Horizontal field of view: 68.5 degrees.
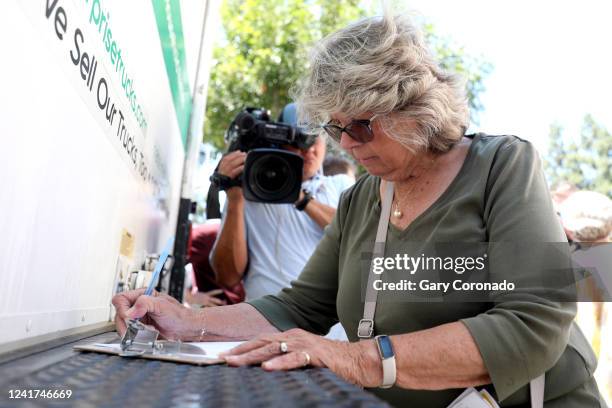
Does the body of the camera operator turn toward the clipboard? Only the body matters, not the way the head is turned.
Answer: yes

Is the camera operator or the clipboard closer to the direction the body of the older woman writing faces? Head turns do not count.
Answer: the clipboard

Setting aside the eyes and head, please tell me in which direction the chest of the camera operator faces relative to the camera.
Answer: toward the camera

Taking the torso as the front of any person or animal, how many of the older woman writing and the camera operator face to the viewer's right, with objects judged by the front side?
0

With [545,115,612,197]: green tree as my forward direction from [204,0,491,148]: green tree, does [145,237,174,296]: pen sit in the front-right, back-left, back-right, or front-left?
back-right

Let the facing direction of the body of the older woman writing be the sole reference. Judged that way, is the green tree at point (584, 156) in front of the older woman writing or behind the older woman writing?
behind

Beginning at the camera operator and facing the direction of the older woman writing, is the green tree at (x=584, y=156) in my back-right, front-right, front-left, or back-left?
back-left

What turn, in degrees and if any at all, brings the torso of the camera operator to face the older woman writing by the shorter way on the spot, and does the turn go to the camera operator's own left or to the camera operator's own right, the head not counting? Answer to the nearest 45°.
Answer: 0° — they already face them

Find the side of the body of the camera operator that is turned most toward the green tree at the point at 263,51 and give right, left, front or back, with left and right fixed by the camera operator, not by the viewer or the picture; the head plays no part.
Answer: back

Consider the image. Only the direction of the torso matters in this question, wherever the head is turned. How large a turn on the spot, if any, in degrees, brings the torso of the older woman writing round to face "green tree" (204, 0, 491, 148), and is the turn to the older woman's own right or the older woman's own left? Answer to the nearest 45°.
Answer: approximately 135° to the older woman's own right

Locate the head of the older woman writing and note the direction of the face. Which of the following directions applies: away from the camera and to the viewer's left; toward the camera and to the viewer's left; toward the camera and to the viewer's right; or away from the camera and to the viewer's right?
toward the camera and to the viewer's left

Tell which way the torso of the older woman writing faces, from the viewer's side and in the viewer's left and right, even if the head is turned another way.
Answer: facing the viewer and to the left of the viewer

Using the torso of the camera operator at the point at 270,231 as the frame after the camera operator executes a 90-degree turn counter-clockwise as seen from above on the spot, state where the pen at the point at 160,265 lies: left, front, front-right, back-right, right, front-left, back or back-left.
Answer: right
